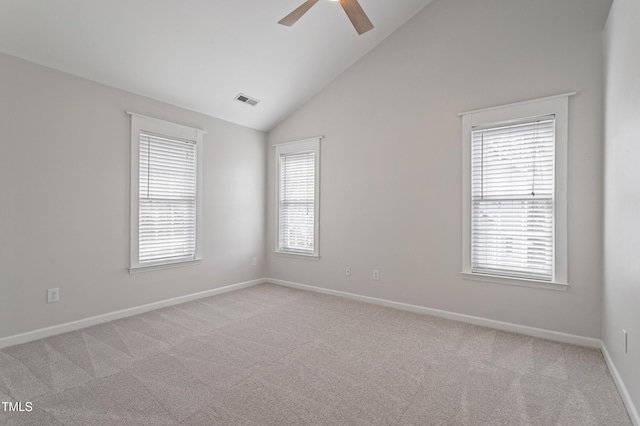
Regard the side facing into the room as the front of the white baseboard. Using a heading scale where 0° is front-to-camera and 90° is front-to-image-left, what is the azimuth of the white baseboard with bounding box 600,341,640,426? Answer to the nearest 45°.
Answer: approximately 90°

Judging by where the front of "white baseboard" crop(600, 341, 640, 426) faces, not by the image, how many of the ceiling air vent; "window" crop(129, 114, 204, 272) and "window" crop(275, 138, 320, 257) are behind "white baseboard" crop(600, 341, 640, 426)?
0

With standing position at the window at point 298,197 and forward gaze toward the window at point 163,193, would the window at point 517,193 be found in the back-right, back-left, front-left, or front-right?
back-left

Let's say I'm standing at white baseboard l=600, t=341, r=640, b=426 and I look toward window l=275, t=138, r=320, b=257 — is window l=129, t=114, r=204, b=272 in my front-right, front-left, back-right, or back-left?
front-left

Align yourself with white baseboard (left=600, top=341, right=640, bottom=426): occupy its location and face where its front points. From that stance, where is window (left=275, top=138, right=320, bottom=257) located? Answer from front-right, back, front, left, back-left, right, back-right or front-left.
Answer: front

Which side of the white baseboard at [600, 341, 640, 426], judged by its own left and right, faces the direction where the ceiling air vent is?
front
